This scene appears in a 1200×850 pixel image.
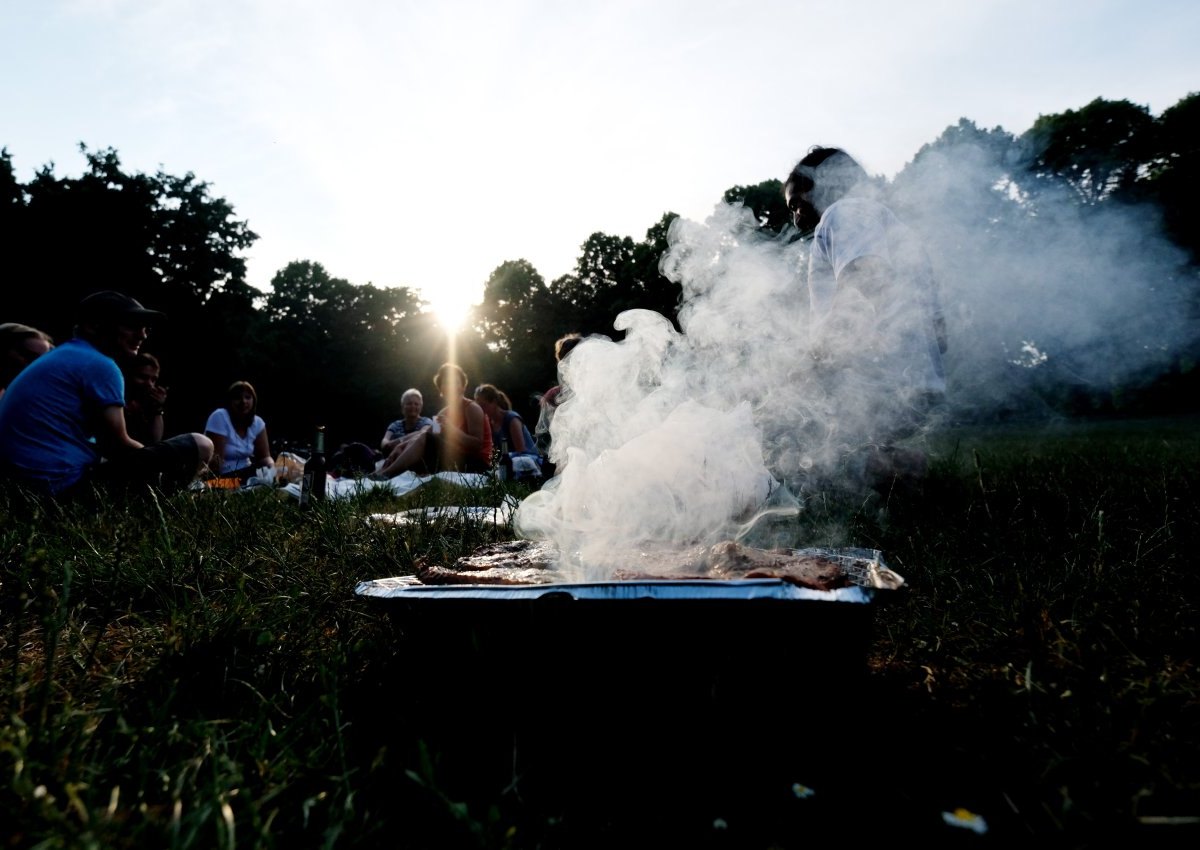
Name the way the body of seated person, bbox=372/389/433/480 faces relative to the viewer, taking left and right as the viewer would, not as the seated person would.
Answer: facing the viewer and to the left of the viewer

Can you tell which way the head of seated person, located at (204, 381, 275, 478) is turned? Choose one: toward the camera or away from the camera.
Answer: toward the camera

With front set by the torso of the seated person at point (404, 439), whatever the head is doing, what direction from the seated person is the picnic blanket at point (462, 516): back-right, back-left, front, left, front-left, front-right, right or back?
front-left

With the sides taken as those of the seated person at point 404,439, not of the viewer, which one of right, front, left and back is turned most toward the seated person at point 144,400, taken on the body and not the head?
front

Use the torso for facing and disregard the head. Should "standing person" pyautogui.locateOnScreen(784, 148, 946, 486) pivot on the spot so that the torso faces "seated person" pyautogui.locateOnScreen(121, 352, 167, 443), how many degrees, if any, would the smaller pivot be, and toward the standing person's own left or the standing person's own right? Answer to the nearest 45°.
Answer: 0° — they already face them

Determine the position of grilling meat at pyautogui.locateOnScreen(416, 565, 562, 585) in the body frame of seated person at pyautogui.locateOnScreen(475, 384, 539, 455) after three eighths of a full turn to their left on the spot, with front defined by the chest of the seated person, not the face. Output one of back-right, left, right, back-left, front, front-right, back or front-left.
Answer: front-right

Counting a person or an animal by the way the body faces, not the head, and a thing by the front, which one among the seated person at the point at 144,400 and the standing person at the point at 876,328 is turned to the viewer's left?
the standing person

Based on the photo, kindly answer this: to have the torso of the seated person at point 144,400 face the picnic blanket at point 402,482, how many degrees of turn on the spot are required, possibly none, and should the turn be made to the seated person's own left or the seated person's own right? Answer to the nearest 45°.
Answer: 0° — they already face it

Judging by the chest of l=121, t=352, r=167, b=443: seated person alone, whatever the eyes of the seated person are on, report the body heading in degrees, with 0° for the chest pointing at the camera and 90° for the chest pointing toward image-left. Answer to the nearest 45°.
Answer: approximately 315°

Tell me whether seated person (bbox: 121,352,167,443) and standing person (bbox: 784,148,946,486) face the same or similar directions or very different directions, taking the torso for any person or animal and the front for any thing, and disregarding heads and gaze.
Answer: very different directions

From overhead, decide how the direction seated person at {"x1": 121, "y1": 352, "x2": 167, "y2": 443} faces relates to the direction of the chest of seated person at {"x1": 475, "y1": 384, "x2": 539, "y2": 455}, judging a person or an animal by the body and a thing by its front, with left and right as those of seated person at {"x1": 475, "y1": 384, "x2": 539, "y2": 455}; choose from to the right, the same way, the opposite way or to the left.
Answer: the opposite way

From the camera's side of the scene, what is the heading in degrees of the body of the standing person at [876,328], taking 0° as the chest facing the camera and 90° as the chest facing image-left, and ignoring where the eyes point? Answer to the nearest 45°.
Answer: approximately 90°

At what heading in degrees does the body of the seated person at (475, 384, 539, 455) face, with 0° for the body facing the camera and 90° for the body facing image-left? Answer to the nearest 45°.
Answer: approximately 90°
